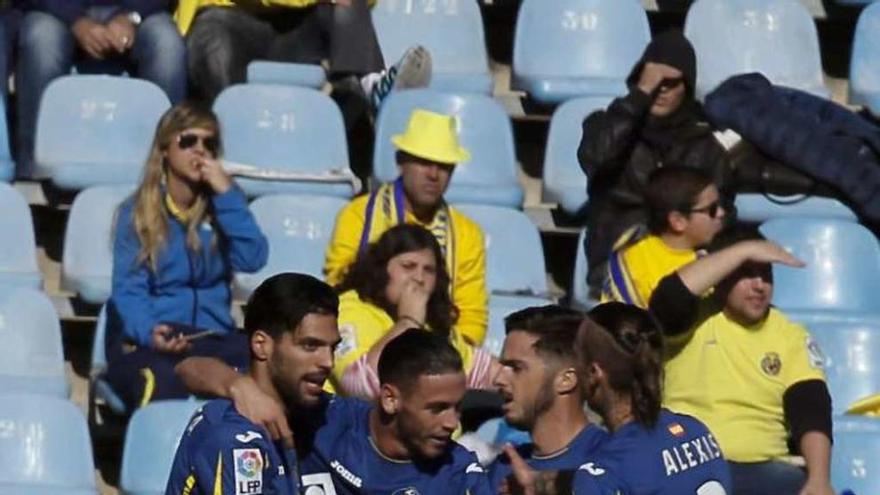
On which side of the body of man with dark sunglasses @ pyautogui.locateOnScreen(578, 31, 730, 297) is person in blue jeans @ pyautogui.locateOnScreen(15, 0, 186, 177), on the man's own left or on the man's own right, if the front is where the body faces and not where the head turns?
on the man's own right

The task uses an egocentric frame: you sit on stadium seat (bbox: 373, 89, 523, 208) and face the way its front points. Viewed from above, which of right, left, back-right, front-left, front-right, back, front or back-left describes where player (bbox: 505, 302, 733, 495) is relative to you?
front

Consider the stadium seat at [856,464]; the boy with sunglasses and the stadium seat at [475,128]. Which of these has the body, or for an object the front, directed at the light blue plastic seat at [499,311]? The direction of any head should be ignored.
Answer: the stadium seat at [475,128]

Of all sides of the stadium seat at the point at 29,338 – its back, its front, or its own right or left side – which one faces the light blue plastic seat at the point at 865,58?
left

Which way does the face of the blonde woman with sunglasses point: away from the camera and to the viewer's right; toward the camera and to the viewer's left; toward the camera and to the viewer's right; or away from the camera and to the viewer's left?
toward the camera and to the viewer's right

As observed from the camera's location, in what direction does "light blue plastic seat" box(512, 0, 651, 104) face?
facing the viewer

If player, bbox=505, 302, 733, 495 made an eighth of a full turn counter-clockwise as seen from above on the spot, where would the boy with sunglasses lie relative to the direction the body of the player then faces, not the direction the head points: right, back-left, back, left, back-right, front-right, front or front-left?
right

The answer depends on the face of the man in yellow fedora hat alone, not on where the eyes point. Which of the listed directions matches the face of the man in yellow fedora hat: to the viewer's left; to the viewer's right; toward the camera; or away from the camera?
toward the camera

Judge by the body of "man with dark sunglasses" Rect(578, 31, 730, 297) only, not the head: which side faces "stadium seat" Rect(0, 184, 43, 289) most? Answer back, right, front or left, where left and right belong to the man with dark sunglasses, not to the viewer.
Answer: right

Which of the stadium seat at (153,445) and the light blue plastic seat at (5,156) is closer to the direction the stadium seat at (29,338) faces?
the stadium seat

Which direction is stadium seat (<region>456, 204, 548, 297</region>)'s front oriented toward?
toward the camera

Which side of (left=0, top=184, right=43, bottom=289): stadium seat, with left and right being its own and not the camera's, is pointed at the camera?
front

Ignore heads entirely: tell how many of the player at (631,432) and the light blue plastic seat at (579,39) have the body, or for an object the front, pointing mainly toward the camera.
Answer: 1

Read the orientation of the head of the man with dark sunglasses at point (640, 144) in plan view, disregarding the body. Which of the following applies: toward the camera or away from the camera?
toward the camera

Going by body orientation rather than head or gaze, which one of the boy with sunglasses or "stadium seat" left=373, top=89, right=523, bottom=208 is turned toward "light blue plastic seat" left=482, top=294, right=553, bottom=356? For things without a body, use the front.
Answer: the stadium seat
